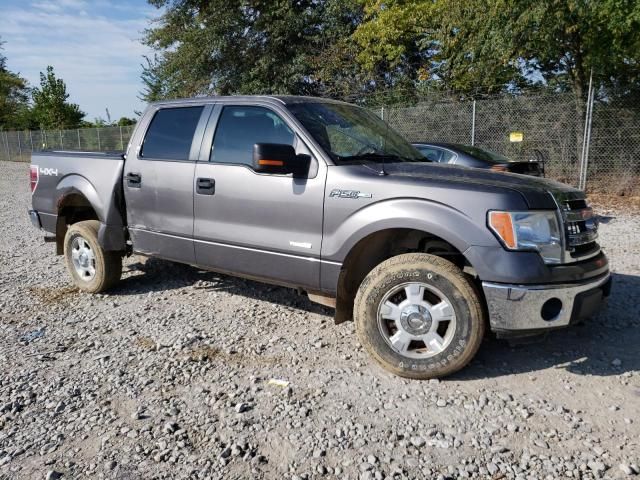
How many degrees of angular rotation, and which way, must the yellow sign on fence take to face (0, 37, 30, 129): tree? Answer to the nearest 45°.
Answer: approximately 135° to its right

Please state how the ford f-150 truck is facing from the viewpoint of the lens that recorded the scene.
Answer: facing the viewer and to the right of the viewer

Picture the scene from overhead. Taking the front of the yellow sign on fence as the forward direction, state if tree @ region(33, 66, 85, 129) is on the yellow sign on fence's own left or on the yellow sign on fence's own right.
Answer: on the yellow sign on fence's own right

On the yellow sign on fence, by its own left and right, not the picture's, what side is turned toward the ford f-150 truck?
front

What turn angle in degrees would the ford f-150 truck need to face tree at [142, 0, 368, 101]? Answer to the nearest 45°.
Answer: approximately 135° to its left

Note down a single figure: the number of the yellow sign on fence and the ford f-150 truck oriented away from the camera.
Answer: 0

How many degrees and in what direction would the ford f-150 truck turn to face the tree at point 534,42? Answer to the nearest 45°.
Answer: approximately 90° to its left

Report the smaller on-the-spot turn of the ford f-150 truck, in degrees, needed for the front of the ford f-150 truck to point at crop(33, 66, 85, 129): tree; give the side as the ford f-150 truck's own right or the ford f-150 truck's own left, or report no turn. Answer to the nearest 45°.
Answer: approximately 180°

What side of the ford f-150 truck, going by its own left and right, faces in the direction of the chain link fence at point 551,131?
left

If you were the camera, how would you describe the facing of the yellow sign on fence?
facing the viewer

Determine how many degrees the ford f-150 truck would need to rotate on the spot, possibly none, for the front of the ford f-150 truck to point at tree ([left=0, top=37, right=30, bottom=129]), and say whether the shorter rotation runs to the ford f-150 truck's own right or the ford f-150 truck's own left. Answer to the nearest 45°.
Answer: approximately 180°
